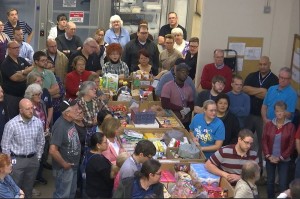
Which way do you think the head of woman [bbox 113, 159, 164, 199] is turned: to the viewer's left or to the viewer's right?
to the viewer's right

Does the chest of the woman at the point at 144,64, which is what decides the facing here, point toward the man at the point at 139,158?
yes

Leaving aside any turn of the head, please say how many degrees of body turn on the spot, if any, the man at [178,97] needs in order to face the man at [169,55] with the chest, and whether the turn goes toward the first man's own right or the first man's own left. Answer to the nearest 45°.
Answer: approximately 135° to the first man's own left

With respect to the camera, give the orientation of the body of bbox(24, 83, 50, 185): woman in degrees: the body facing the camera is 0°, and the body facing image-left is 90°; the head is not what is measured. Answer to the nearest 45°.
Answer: approximately 315°

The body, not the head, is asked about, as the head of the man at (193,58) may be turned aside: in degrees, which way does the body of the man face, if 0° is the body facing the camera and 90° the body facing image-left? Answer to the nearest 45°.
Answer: approximately 45°

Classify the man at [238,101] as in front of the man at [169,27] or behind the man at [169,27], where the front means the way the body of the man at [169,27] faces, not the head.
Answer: in front

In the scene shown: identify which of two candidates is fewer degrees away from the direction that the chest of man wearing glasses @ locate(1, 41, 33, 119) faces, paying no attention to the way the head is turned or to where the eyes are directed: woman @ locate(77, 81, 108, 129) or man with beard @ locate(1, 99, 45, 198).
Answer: the woman
